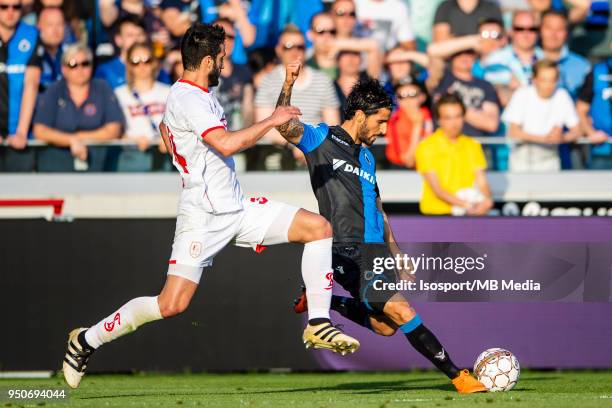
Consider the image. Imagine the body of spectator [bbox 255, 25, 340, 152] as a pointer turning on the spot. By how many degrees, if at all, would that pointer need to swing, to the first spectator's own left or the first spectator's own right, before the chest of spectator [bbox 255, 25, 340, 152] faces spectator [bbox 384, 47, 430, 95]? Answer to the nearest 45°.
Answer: approximately 90° to the first spectator's own left

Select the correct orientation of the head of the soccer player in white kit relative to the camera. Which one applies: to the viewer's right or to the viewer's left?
to the viewer's right

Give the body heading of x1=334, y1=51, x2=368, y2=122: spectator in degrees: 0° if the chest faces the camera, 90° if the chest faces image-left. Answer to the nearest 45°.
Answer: approximately 0°

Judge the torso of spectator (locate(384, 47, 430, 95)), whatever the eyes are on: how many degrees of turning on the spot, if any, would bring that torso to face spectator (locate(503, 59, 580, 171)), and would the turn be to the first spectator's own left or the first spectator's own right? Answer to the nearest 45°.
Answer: approximately 90° to the first spectator's own left

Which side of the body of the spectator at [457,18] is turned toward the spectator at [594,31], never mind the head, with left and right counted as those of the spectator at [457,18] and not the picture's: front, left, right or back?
left

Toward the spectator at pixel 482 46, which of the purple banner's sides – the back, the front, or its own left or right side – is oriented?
back
